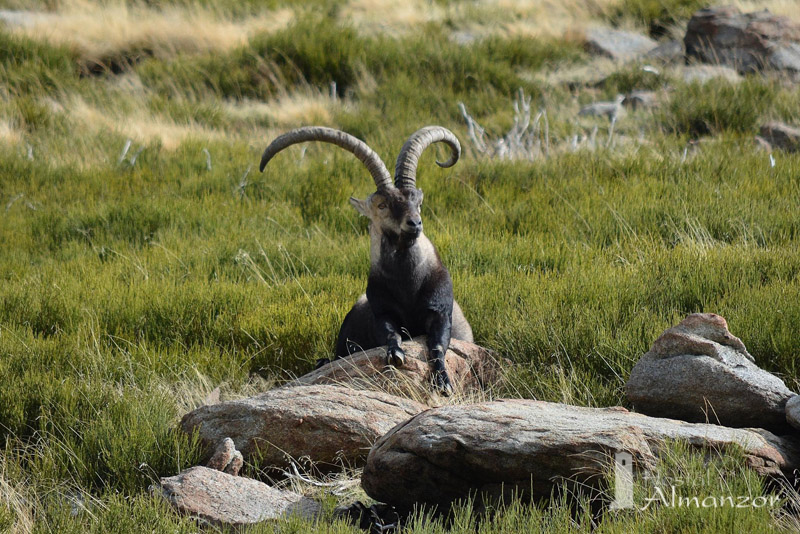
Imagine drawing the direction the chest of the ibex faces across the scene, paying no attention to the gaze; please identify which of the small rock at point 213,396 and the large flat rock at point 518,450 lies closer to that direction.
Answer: the large flat rock

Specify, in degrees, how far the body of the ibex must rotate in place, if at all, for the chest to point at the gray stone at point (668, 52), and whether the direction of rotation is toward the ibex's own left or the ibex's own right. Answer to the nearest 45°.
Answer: approximately 135° to the ibex's own left

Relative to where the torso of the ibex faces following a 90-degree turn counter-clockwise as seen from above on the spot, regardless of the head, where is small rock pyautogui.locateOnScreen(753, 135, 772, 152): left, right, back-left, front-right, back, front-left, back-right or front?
front-left

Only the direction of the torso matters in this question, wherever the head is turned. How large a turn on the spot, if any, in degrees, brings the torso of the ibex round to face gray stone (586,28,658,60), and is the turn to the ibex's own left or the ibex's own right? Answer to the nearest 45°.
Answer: approximately 180°

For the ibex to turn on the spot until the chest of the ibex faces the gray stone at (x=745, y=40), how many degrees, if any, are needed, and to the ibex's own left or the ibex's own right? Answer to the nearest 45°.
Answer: approximately 135° to the ibex's own left

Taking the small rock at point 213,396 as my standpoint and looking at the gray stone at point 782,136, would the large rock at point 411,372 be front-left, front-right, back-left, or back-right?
front-right

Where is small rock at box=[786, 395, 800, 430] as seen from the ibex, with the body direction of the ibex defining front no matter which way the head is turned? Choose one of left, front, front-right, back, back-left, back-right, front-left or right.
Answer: front-left

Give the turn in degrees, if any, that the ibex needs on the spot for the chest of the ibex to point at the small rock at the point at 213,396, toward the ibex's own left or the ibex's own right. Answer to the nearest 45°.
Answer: approximately 90° to the ibex's own right

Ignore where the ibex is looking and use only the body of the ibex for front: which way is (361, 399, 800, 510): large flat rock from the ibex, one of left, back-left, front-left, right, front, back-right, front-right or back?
front

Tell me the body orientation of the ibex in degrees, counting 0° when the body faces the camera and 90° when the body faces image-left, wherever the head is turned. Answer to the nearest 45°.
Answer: approximately 0°

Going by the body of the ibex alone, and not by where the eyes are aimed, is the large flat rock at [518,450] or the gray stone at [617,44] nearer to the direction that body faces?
the large flat rock

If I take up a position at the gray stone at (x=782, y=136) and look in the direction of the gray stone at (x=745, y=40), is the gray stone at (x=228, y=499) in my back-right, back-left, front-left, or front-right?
back-left

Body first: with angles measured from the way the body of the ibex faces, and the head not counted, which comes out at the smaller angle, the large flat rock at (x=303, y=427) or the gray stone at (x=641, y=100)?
the large flat rock

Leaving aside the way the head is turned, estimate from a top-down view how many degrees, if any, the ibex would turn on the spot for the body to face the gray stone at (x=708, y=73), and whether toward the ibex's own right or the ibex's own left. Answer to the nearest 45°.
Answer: approximately 135° to the ibex's own left
